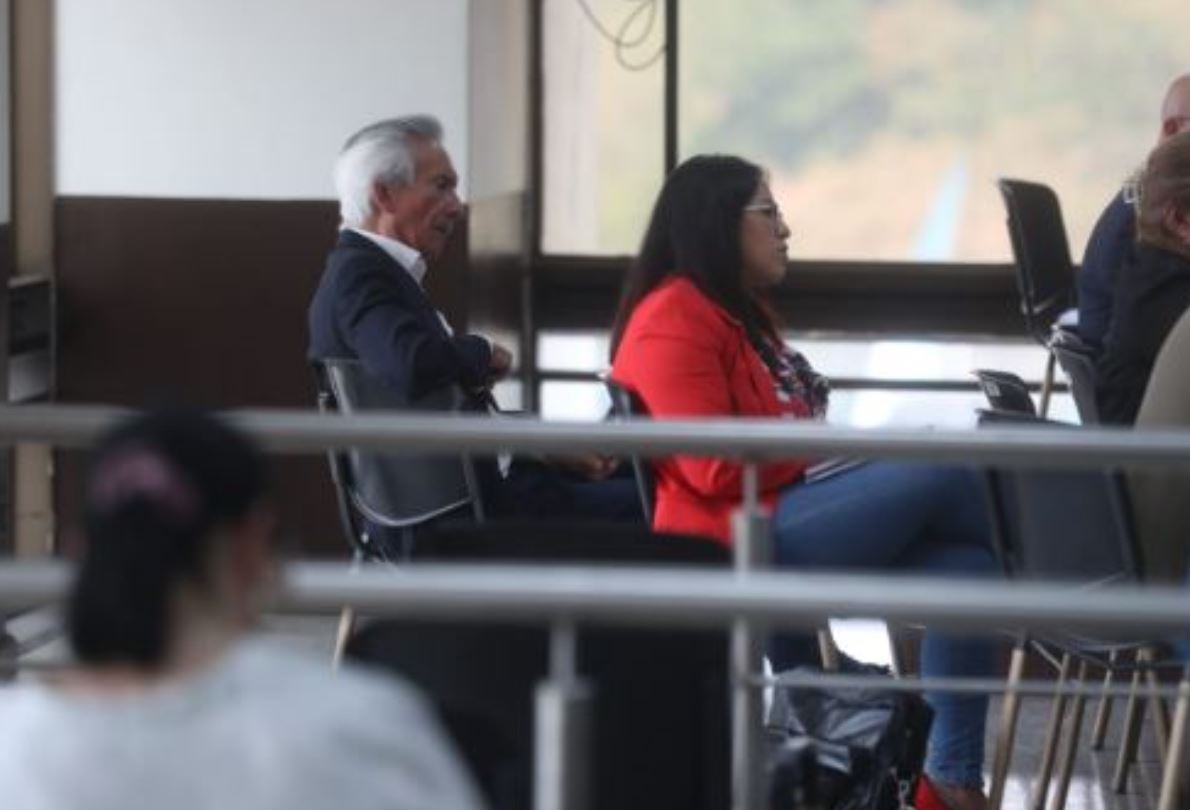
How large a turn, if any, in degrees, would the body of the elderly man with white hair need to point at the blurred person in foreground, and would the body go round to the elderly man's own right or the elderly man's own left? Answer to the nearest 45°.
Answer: approximately 90° to the elderly man's own right

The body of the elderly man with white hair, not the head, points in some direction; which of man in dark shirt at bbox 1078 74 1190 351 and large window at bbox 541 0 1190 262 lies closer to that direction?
the man in dark shirt

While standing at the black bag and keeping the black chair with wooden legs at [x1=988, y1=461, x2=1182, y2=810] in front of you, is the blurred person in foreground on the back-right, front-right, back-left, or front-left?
back-right

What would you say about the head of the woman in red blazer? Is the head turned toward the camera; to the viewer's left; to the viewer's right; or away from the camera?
to the viewer's right

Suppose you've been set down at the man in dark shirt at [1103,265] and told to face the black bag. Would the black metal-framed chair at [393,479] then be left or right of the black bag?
right

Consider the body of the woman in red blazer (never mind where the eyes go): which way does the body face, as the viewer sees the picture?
to the viewer's right

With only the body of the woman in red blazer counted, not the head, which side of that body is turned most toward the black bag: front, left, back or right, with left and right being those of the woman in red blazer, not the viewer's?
right

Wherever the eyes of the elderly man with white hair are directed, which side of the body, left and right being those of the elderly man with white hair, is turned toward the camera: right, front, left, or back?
right
